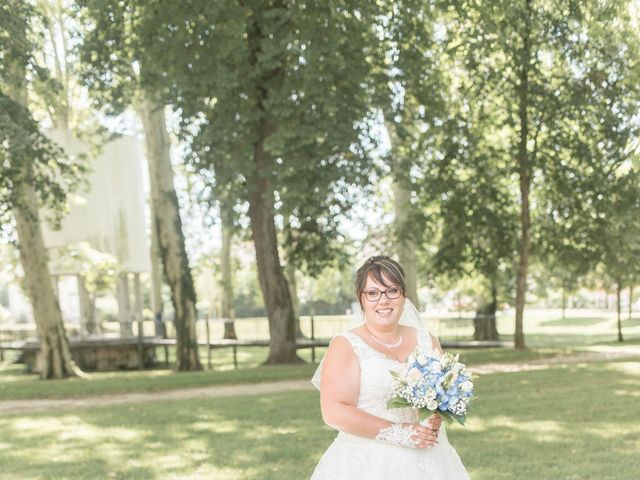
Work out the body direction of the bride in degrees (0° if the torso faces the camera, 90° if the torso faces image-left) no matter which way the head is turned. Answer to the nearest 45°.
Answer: approximately 315°

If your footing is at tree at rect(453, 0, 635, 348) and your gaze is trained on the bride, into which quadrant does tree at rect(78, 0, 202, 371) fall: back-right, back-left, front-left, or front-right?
front-right

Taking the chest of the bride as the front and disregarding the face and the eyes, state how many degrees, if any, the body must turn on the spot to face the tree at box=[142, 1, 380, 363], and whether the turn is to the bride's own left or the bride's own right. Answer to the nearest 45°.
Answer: approximately 135° to the bride's own left

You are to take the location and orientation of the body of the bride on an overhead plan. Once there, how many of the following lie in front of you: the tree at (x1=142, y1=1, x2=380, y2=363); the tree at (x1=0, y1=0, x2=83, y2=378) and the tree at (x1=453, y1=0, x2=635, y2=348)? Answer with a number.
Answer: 0

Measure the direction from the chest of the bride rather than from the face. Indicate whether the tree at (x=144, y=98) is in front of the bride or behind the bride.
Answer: behind

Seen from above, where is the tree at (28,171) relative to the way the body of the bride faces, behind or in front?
behind

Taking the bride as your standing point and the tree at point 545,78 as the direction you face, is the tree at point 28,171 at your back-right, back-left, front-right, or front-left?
front-left

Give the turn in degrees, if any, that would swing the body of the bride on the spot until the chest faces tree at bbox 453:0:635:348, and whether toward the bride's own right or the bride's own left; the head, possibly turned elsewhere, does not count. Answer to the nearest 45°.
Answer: approximately 135° to the bride's own left

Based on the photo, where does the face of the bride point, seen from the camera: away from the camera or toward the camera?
toward the camera
